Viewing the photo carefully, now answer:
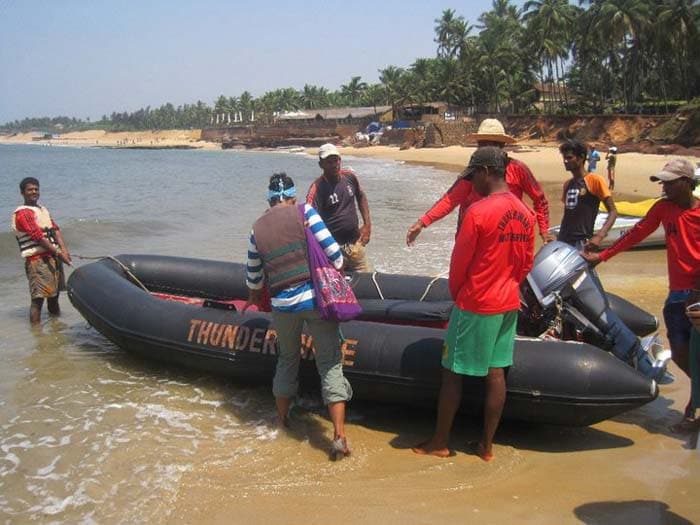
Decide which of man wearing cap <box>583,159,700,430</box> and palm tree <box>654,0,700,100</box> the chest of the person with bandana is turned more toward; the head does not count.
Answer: the palm tree

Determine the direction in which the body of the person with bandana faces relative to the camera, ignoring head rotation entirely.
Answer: away from the camera

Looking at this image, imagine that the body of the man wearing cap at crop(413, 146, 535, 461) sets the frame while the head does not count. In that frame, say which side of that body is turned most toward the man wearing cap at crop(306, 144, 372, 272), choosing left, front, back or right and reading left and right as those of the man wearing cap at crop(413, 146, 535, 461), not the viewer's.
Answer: front

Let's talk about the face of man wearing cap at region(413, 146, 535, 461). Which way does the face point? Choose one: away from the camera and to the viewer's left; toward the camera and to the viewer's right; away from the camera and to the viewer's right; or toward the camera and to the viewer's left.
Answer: away from the camera and to the viewer's left

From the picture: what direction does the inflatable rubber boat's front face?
to the viewer's left

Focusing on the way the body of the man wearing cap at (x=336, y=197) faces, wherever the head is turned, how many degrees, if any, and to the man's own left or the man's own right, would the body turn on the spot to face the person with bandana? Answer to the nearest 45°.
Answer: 0° — they already face them

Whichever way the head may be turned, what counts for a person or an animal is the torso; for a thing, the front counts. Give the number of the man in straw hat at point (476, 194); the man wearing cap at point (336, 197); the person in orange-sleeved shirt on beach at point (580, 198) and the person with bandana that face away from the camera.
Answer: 1

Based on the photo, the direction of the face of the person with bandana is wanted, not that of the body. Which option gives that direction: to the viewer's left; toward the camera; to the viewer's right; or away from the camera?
away from the camera

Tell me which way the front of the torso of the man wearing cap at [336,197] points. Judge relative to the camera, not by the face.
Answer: toward the camera

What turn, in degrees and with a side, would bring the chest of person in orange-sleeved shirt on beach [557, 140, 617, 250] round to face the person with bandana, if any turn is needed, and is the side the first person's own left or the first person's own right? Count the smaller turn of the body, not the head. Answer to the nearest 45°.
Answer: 0° — they already face them

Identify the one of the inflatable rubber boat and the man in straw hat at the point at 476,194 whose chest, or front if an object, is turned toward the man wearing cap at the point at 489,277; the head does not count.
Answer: the man in straw hat

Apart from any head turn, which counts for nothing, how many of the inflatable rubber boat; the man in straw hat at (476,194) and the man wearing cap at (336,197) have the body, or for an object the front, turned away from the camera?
0

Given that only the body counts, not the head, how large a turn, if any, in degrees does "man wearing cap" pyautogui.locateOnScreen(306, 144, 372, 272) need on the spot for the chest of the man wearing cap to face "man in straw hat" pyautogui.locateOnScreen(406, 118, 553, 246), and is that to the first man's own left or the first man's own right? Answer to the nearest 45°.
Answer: approximately 45° to the first man's own left

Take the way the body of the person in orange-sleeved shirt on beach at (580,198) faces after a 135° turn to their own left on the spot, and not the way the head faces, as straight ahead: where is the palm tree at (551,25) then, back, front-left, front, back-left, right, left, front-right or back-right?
left

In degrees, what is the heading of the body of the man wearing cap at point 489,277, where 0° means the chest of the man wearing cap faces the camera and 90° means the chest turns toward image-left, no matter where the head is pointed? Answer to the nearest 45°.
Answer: approximately 135°

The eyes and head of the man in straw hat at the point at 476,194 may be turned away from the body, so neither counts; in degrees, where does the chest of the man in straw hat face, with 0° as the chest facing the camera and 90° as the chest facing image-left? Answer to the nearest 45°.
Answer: approximately 0°

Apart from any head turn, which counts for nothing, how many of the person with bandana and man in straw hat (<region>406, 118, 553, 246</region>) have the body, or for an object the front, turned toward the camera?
1

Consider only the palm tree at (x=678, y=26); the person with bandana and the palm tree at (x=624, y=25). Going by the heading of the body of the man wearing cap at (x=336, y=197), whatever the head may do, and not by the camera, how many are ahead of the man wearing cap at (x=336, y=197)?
1
